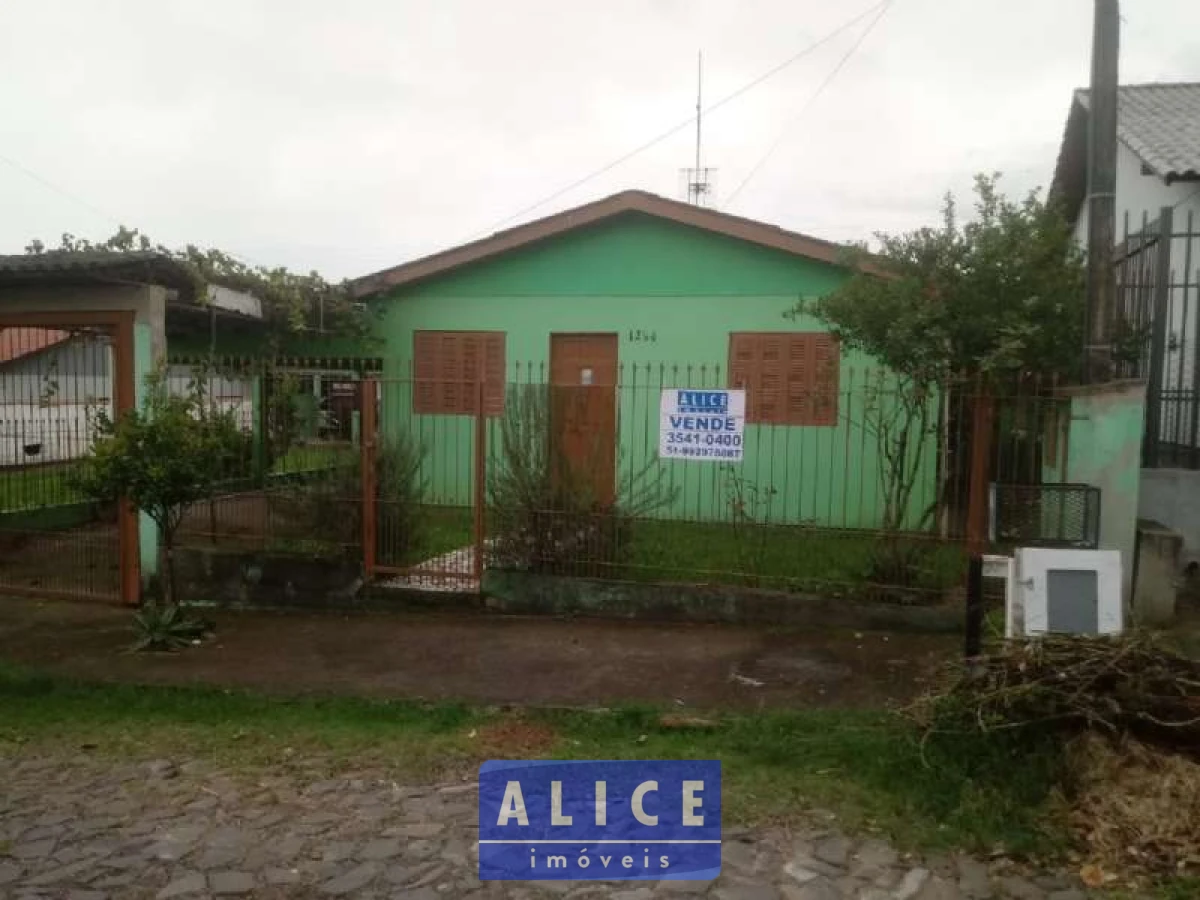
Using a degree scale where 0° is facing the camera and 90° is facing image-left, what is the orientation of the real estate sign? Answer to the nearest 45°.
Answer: approximately 0°

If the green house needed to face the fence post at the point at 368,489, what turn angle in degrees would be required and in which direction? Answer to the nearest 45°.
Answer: approximately 45° to its right

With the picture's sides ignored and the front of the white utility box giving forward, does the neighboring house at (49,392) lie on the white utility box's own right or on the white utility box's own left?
on the white utility box's own right

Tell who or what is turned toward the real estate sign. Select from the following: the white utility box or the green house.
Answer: the green house

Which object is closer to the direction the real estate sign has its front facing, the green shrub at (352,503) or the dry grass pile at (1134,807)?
the dry grass pile

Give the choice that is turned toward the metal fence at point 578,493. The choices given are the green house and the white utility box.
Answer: the green house

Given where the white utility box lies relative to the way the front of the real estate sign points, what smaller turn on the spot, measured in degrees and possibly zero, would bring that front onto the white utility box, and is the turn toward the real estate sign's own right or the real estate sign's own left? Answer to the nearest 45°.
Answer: approximately 45° to the real estate sign's own left

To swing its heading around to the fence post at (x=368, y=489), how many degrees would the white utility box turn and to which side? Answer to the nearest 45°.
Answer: approximately 90° to its right

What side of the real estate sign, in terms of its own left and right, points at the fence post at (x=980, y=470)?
left

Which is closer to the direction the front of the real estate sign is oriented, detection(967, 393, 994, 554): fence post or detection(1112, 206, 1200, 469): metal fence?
the fence post

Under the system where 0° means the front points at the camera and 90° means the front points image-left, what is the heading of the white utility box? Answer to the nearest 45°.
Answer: approximately 0°

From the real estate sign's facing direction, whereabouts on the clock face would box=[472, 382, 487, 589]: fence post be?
The fence post is roughly at 3 o'clock from the real estate sign.
